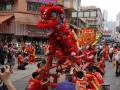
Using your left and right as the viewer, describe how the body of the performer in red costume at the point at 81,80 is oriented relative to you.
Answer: facing away from the viewer

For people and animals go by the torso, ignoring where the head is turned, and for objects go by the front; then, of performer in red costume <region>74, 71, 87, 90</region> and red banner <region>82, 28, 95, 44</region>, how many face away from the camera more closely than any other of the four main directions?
1

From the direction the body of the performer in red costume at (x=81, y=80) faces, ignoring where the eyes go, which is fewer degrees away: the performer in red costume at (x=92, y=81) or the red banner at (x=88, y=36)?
the red banner

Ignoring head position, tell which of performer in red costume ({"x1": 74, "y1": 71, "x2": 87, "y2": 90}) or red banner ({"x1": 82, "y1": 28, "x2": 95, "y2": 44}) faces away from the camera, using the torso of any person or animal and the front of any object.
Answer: the performer in red costume

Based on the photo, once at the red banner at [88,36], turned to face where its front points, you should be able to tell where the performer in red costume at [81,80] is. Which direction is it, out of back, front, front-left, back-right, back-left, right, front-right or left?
front

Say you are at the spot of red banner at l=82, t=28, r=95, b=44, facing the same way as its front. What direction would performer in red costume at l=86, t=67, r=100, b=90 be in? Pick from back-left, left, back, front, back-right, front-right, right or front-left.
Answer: front

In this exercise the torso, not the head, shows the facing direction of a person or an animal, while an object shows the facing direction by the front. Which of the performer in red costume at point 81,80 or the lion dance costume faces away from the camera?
the performer in red costume

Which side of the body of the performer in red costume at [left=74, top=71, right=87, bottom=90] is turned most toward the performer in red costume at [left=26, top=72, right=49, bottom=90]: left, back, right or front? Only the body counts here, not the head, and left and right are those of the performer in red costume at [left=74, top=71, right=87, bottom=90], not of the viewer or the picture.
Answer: left

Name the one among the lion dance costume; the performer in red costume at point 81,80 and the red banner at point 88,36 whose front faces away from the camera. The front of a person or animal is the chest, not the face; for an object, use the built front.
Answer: the performer in red costume

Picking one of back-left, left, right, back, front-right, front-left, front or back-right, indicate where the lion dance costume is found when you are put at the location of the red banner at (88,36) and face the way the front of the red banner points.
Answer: front

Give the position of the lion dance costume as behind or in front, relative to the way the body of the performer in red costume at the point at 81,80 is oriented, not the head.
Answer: in front

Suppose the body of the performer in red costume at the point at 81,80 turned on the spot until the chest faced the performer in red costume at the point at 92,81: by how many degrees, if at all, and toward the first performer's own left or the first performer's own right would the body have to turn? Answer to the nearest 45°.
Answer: approximately 45° to the first performer's own right

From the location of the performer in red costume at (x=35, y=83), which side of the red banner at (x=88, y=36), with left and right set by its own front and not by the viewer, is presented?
front

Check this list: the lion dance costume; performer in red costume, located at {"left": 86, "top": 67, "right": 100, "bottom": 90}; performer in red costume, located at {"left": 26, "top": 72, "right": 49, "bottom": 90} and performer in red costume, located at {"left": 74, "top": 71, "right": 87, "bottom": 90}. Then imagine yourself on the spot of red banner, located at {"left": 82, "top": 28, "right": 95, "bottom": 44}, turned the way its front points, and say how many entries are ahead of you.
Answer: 4

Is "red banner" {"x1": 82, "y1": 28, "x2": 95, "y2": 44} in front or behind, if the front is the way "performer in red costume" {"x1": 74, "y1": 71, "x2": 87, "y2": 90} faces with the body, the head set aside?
in front

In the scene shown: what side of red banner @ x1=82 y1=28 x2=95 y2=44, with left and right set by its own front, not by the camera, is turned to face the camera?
front

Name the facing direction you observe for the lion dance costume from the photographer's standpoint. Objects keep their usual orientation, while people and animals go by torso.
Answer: facing the viewer and to the left of the viewer
